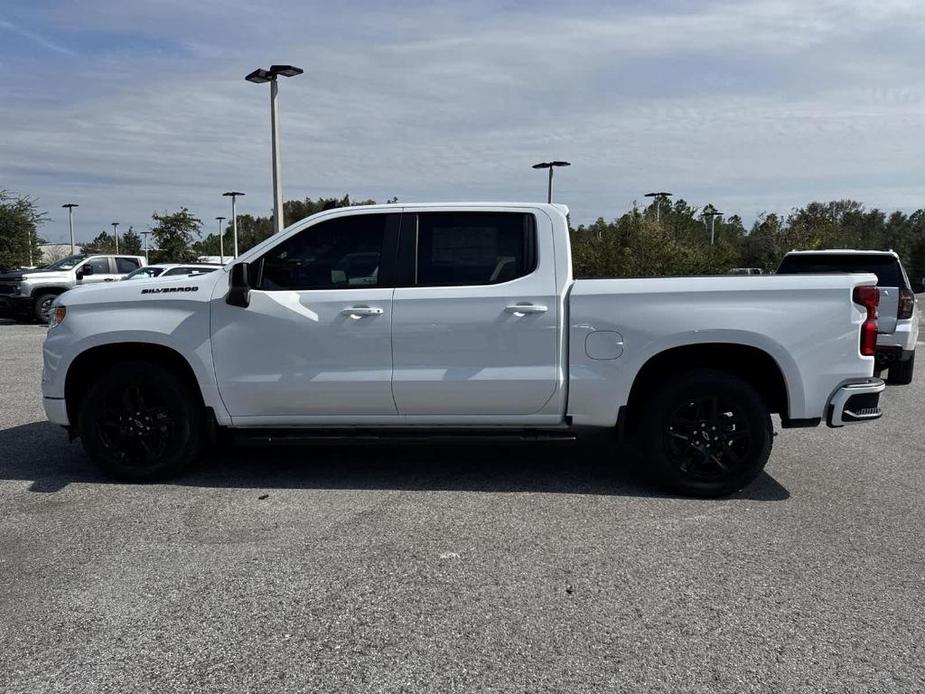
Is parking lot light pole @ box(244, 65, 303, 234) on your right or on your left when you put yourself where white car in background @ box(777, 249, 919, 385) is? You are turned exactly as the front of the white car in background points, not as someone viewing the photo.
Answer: on your left

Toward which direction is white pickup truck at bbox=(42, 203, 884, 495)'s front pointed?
to the viewer's left

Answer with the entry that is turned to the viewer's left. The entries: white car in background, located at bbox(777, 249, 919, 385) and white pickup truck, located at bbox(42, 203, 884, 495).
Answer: the white pickup truck

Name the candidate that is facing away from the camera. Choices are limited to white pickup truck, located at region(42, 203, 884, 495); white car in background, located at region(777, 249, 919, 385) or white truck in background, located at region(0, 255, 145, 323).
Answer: the white car in background

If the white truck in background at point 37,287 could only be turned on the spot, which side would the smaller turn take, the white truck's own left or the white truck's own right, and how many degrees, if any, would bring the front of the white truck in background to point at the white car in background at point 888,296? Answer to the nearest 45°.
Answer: approximately 90° to the white truck's own left

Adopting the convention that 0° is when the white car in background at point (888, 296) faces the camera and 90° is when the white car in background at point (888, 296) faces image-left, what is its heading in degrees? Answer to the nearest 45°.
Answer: approximately 180°

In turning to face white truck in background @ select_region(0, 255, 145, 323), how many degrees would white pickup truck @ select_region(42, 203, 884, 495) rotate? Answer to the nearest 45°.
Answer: approximately 45° to its right

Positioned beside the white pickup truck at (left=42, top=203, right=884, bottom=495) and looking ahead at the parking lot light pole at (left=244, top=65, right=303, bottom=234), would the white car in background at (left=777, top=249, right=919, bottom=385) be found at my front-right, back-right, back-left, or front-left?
front-right

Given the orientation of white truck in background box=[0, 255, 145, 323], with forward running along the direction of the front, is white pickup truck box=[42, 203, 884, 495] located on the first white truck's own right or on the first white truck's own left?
on the first white truck's own left

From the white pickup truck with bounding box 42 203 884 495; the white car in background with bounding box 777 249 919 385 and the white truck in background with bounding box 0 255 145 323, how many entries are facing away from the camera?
1

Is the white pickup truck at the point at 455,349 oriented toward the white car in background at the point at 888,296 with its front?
no

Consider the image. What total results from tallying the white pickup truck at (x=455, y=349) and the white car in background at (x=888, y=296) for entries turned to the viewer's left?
1

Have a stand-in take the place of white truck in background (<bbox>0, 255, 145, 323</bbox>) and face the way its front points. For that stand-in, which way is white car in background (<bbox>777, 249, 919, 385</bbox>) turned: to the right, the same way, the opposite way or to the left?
the opposite way

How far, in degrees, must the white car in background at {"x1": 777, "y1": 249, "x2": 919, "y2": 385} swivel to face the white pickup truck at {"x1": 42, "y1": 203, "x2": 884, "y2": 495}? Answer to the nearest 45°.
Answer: approximately 135° to its left

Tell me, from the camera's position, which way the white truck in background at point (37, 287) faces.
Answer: facing the viewer and to the left of the viewer

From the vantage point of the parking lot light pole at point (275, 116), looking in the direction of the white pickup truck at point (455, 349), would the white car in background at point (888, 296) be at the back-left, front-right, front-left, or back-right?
front-left
